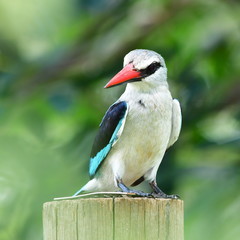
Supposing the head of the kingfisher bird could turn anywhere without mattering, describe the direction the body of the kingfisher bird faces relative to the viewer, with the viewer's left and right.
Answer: facing the viewer and to the right of the viewer
